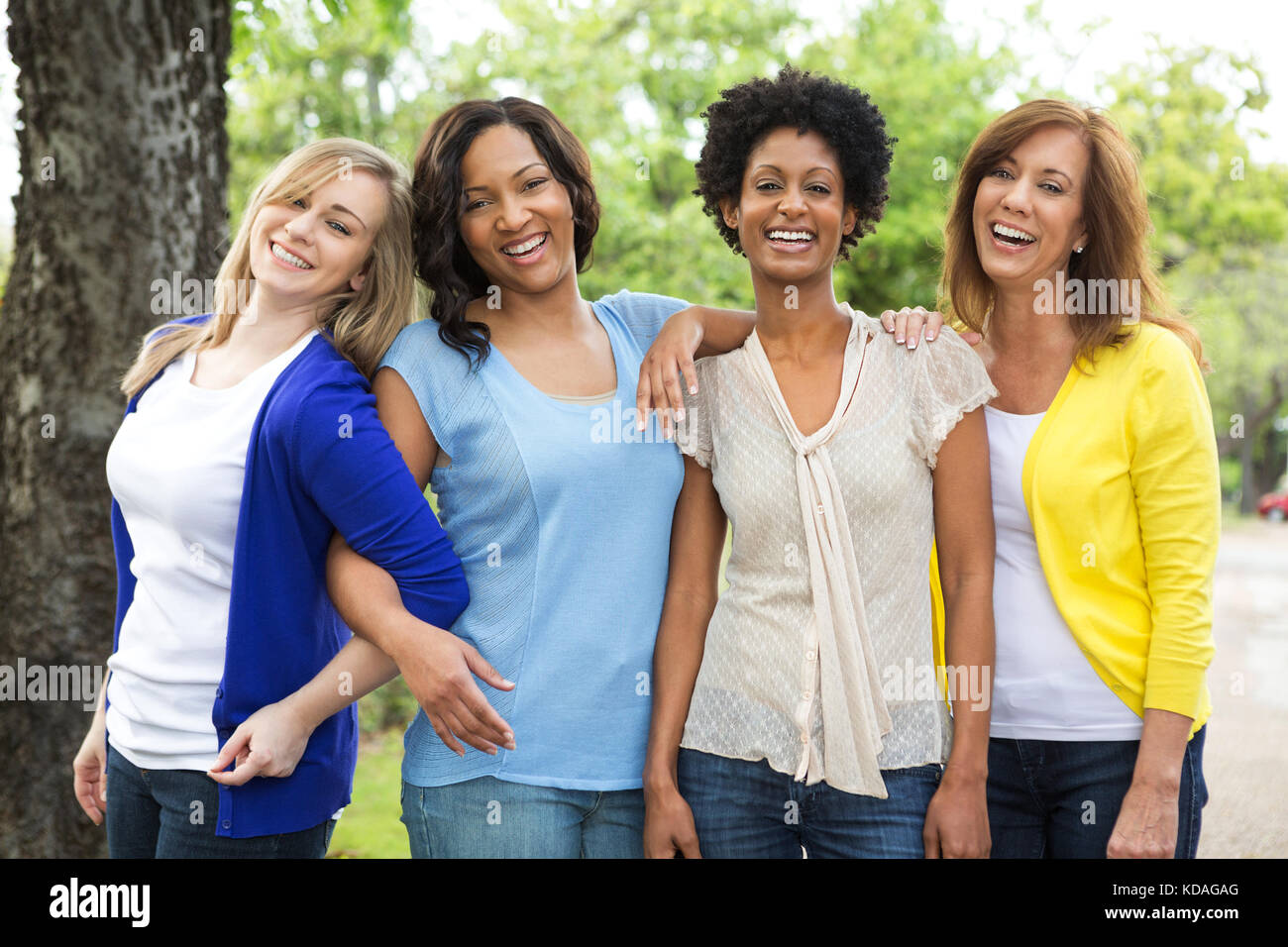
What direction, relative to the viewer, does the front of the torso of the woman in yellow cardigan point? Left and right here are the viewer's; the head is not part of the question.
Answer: facing the viewer and to the left of the viewer

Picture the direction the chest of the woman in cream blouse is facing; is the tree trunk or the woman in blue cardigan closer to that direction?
the woman in blue cardigan

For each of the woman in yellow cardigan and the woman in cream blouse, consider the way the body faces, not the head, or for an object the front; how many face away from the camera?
0

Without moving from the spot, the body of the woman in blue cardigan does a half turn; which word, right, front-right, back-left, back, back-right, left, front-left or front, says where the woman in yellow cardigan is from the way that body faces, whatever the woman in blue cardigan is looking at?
front-right

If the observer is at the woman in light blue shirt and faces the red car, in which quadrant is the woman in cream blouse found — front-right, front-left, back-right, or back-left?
front-right

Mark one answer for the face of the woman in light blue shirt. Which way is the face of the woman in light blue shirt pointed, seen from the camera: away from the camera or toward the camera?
toward the camera

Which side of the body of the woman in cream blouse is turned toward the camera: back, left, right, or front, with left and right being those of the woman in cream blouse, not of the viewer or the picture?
front

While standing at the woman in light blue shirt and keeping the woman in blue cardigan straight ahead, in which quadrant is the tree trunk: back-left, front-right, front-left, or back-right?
front-right

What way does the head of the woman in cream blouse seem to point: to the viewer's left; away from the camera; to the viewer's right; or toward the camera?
toward the camera

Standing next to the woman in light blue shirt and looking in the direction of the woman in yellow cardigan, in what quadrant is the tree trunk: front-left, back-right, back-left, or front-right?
back-left
